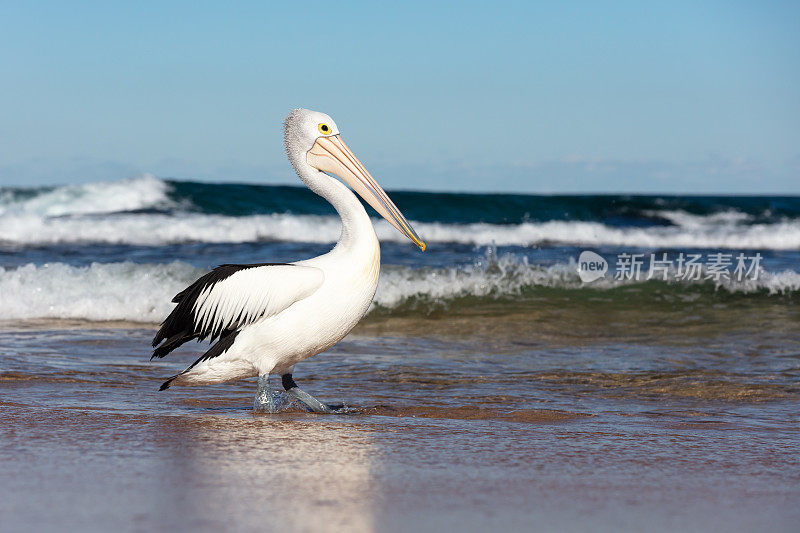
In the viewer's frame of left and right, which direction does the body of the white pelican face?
facing to the right of the viewer
